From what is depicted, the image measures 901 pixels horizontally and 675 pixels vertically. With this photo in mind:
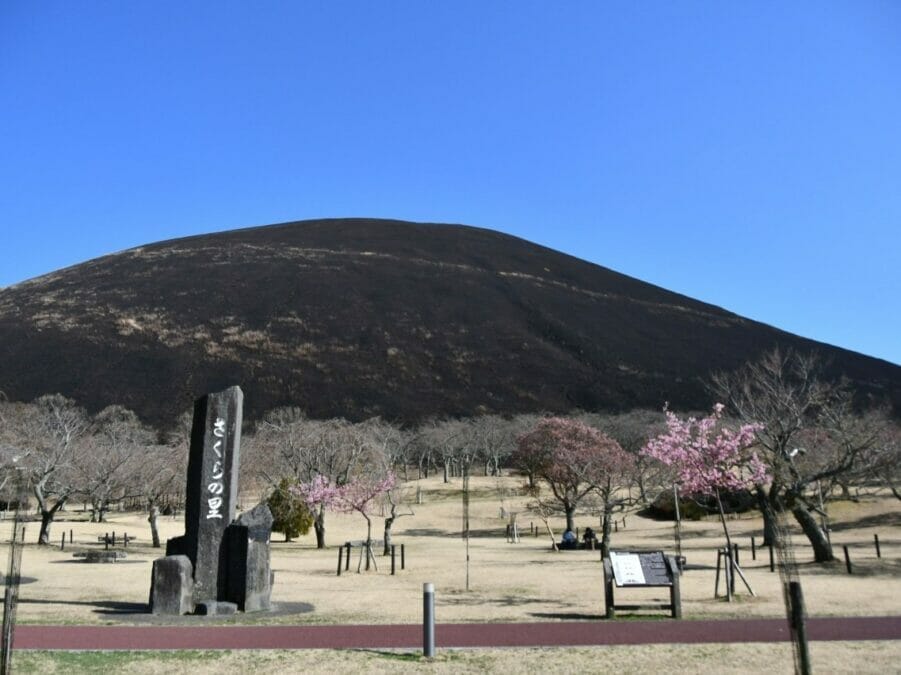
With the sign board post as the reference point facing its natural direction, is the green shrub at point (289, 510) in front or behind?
behind

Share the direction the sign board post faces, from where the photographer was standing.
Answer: facing the viewer

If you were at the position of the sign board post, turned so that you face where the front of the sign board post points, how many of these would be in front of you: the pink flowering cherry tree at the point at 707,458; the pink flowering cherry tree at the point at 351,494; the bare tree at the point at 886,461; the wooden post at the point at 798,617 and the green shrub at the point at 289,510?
1

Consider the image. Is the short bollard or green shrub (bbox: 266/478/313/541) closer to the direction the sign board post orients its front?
the short bollard

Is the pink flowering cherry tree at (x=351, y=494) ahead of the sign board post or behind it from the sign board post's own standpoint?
behind

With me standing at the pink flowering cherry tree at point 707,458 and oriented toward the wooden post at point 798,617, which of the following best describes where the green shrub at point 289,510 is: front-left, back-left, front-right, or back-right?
back-right

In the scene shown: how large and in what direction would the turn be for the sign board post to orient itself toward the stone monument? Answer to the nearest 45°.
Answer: approximately 90° to its right

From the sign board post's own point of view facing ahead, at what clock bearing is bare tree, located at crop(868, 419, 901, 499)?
The bare tree is roughly at 7 o'clock from the sign board post.

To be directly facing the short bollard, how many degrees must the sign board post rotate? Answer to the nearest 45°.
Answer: approximately 45° to its right

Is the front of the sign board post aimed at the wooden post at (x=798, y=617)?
yes

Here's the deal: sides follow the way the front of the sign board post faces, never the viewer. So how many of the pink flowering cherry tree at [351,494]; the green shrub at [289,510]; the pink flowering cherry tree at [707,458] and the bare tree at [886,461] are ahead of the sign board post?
0
